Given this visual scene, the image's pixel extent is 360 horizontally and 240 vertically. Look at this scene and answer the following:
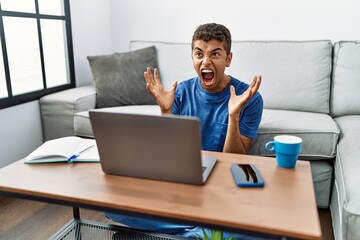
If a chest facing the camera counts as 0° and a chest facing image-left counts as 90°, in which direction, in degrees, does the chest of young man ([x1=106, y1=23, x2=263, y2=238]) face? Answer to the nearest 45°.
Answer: approximately 45°

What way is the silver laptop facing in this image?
away from the camera

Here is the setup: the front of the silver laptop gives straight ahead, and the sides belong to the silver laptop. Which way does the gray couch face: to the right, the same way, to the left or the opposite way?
the opposite way

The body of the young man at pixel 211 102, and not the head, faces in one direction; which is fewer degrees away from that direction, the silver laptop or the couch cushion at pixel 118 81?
the silver laptop

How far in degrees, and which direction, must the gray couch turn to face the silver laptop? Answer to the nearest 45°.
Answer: approximately 45° to its right

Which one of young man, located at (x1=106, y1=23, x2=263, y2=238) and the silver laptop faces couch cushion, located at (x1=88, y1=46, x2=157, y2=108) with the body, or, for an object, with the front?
the silver laptop
